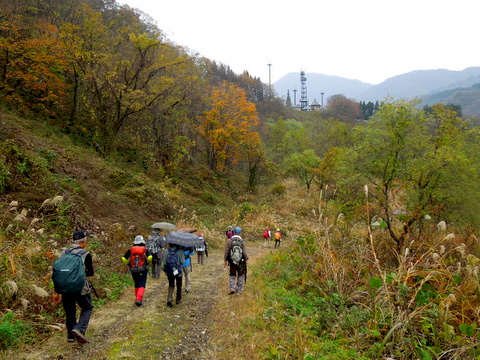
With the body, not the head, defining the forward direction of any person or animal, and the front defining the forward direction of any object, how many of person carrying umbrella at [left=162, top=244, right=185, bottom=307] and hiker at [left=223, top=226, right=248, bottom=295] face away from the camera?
2

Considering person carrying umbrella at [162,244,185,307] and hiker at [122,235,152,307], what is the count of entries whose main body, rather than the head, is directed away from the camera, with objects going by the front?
2

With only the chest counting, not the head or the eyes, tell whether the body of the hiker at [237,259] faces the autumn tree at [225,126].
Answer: yes

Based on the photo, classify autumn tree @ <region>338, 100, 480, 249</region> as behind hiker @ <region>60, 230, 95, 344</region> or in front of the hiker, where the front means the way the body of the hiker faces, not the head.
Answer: in front

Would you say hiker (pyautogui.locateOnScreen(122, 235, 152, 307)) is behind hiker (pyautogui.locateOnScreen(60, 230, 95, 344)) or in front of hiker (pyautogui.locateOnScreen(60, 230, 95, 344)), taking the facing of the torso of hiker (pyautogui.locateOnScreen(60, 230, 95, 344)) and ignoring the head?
in front

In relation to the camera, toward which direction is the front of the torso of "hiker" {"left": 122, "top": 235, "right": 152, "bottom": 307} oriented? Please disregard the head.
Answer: away from the camera

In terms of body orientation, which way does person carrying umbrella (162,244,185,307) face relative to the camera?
away from the camera

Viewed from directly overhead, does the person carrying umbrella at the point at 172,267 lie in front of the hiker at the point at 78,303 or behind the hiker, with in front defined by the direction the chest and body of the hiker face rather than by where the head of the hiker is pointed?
in front

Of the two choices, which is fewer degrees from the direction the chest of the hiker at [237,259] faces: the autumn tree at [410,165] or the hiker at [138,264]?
the autumn tree

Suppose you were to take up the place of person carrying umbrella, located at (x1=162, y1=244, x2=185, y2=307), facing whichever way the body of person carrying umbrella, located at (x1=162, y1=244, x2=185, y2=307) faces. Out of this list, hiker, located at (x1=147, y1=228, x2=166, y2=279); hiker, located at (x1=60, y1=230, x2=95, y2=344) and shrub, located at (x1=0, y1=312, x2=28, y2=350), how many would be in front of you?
1

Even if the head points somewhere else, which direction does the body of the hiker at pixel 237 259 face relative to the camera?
away from the camera

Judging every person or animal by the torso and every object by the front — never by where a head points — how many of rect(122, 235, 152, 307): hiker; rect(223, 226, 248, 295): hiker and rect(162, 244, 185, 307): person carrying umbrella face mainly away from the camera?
3

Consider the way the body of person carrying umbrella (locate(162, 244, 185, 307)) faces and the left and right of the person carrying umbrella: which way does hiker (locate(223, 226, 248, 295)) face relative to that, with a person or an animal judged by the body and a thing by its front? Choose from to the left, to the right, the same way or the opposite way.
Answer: the same way
